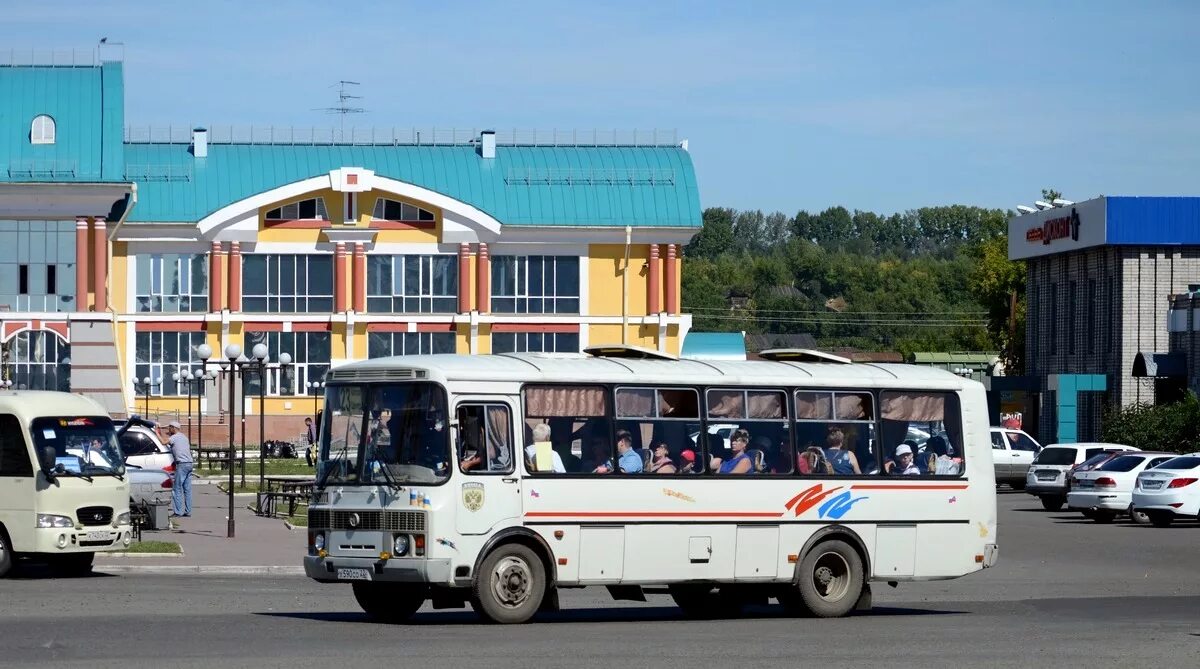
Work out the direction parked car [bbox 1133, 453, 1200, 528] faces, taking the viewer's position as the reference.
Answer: facing away from the viewer and to the right of the viewer

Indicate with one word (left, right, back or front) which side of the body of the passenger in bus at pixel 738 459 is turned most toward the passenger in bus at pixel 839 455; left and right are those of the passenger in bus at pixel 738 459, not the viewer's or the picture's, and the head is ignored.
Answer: back

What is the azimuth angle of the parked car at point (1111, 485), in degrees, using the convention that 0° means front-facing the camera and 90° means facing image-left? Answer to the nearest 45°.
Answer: approximately 225°

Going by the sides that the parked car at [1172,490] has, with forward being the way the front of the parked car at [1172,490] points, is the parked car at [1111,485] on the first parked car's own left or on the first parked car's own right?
on the first parked car's own left

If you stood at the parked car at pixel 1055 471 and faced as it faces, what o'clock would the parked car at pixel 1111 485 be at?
the parked car at pixel 1111 485 is roughly at 4 o'clock from the parked car at pixel 1055 471.

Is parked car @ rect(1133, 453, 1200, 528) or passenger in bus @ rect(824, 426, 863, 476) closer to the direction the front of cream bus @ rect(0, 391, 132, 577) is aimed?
the passenger in bus

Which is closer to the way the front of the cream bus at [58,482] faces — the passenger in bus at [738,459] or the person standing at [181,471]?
the passenger in bus
